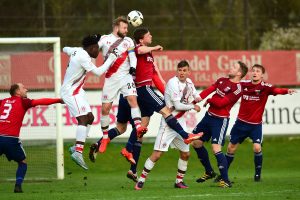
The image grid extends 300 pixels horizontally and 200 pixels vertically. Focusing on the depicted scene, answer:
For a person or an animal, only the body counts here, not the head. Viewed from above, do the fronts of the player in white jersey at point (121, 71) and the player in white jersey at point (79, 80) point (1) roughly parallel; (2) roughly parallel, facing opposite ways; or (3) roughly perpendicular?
roughly perpendicular

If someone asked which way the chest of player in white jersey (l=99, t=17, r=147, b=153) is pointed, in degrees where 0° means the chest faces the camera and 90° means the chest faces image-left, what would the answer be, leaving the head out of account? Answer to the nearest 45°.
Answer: approximately 0°

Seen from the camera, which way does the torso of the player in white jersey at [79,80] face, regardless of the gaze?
to the viewer's right

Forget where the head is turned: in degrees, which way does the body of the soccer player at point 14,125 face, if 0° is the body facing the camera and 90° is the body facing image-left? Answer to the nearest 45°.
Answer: approximately 225°

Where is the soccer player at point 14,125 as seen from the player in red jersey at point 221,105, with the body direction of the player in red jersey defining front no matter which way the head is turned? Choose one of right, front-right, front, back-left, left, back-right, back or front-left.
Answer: front-right

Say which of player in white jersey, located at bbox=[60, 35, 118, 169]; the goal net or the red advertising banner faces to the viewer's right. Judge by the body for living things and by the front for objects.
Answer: the player in white jersey

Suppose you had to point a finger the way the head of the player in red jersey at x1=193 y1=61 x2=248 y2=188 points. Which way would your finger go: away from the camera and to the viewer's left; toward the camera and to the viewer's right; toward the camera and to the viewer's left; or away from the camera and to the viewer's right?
toward the camera and to the viewer's left
